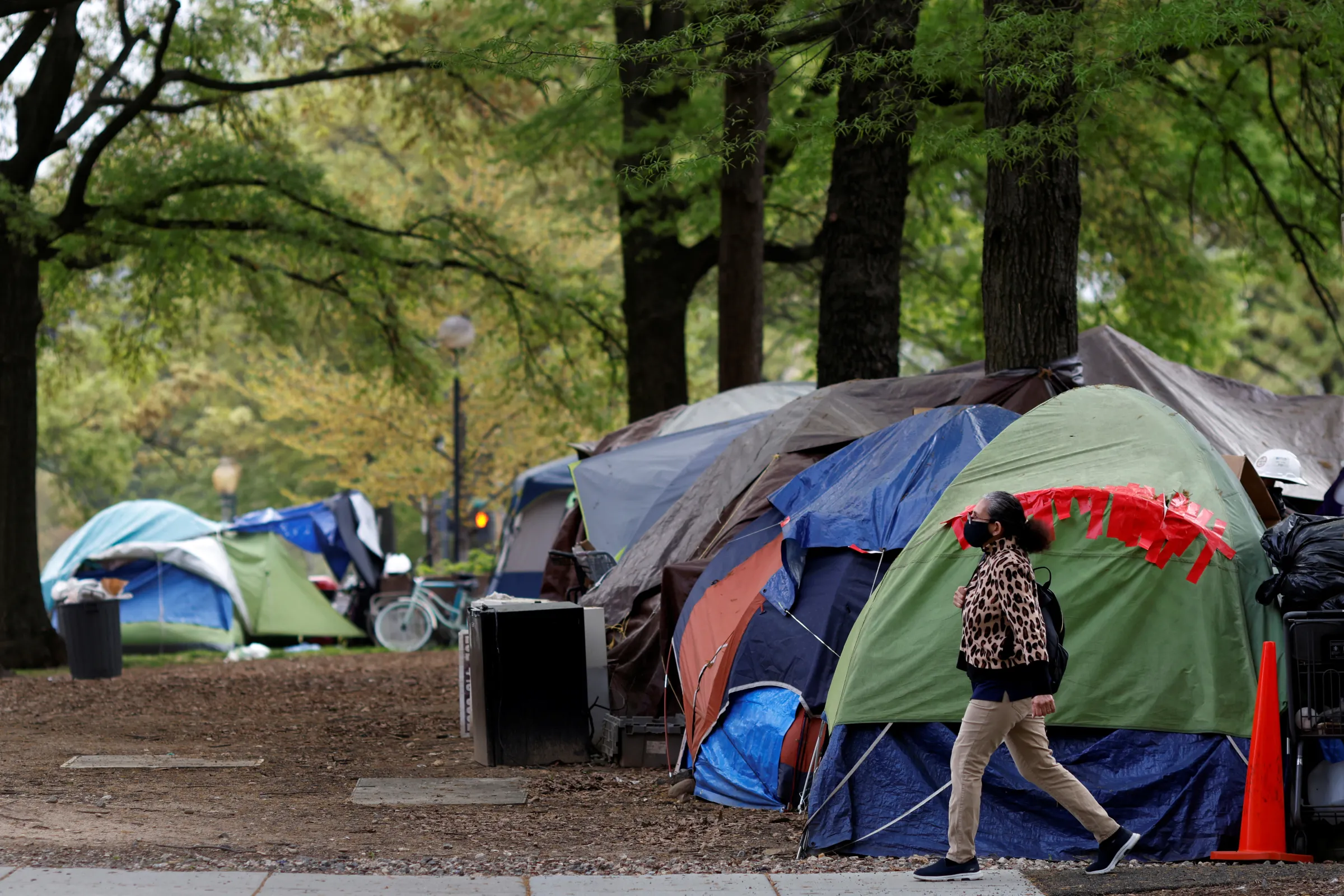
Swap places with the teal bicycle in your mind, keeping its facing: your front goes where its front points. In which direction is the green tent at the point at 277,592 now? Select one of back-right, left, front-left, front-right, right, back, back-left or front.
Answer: front

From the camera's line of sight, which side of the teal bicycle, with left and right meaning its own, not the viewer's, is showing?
left

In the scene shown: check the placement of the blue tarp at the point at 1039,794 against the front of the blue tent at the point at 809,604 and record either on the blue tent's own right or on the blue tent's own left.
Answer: on the blue tent's own left

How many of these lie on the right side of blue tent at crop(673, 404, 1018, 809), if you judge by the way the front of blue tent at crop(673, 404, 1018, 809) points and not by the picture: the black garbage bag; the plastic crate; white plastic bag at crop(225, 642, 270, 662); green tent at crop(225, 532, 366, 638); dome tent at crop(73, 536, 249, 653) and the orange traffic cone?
4

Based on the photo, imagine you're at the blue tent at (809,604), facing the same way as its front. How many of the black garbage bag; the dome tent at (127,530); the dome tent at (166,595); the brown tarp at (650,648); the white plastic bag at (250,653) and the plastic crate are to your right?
5

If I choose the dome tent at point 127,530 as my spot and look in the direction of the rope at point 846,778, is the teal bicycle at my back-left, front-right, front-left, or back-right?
front-left

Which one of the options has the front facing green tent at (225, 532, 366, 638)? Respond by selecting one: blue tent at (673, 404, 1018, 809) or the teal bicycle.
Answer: the teal bicycle
